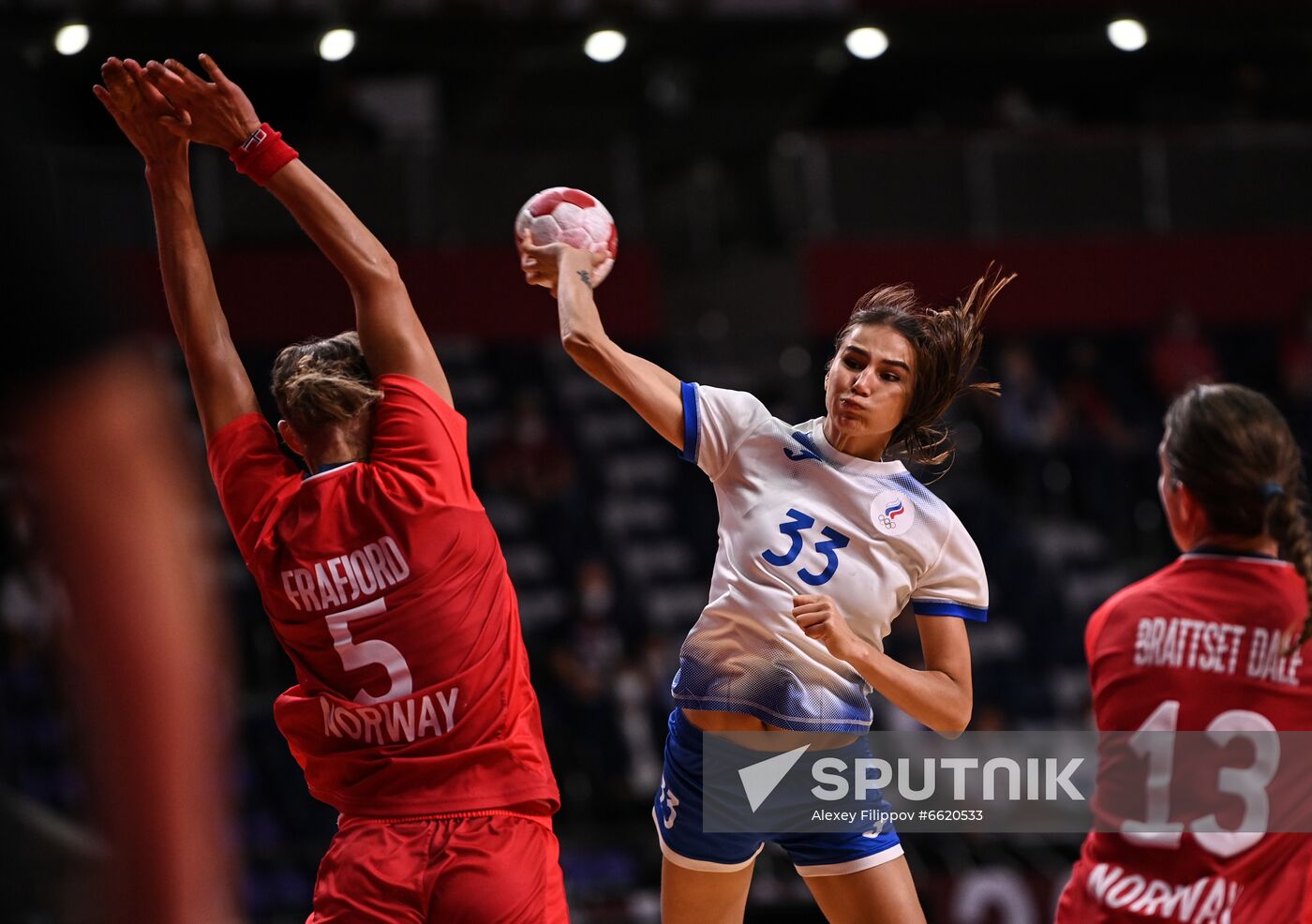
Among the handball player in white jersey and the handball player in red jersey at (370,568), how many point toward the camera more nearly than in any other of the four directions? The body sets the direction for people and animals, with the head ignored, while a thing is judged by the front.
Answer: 1

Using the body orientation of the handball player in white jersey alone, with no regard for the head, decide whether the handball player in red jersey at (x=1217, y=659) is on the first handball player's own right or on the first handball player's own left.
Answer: on the first handball player's own left

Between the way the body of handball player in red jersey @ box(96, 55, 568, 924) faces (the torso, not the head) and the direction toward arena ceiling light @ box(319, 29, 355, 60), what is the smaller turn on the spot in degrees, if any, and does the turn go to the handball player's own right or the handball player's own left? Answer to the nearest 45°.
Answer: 0° — they already face it

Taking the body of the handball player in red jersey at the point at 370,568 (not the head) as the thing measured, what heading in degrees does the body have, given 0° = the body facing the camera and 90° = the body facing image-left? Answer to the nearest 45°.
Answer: approximately 180°

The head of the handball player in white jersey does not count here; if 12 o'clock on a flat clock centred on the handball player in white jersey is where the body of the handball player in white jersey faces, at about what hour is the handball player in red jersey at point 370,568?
The handball player in red jersey is roughly at 2 o'clock from the handball player in white jersey.

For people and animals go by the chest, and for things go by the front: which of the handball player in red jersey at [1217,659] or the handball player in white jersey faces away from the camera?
the handball player in red jersey

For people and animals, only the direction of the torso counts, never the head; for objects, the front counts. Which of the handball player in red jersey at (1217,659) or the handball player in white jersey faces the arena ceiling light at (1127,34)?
the handball player in red jersey

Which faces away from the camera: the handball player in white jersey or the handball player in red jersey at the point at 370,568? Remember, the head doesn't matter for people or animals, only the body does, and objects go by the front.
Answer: the handball player in red jersey

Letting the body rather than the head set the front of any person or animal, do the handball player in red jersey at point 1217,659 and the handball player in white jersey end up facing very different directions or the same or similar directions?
very different directions

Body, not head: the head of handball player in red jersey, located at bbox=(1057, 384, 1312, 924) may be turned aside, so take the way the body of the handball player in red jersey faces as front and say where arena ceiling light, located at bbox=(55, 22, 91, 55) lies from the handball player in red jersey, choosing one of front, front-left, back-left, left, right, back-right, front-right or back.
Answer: front-left

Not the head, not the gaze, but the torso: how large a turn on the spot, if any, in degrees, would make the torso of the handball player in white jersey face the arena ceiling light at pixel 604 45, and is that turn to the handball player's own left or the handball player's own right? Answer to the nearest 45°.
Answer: approximately 180°

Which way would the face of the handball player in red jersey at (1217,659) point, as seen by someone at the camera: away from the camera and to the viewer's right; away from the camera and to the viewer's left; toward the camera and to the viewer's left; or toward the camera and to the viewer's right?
away from the camera and to the viewer's left

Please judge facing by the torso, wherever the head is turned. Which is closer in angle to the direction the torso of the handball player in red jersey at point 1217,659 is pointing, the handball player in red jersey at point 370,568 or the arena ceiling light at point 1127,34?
the arena ceiling light

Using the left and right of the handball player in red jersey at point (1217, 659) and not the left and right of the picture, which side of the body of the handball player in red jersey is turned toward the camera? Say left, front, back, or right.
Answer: back

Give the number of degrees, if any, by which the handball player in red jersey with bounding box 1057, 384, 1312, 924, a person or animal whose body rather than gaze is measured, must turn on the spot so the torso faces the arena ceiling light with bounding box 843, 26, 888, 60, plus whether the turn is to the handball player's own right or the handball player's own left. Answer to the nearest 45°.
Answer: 0° — they already face it

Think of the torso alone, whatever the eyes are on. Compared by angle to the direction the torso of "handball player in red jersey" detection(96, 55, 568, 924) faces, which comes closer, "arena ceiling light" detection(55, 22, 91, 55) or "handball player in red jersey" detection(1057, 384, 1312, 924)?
the arena ceiling light
